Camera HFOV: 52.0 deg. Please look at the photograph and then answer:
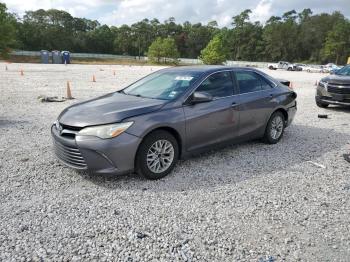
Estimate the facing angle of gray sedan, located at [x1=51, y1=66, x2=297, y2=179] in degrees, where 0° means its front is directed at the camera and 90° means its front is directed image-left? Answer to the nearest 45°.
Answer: approximately 45°

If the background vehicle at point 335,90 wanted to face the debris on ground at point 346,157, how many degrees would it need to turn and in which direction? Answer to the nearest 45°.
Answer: approximately 45° to its left

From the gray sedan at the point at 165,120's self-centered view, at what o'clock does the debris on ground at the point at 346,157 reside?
The debris on ground is roughly at 7 o'clock from the gray sedan.

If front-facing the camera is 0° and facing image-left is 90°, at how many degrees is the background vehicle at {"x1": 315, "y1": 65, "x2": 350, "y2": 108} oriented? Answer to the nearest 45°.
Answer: approximately 45°

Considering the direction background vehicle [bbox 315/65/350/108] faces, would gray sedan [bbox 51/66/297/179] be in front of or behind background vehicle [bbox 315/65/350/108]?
in front

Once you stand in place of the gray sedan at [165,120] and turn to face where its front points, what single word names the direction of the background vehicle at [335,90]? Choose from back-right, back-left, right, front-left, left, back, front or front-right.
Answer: back
